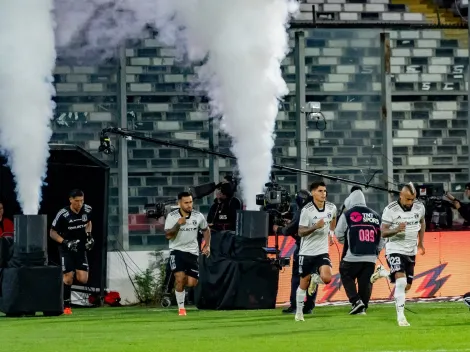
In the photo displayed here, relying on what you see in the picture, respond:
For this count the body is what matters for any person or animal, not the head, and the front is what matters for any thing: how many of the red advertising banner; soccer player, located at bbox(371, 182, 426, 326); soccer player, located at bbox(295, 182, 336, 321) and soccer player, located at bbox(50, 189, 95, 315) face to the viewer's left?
0

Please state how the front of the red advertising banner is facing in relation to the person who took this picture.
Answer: facing the viewer

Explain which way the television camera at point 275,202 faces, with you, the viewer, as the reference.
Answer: facing to the left of the viewer

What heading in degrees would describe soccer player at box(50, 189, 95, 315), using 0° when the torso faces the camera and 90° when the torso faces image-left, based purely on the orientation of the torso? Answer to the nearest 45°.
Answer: approximately 315°

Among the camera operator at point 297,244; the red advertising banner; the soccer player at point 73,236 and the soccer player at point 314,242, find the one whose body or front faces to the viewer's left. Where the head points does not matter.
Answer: the camera operator

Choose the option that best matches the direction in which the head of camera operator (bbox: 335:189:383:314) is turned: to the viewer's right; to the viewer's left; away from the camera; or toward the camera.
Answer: away from the camera

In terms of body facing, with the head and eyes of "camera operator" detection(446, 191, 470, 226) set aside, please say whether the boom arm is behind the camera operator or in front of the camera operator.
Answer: in front

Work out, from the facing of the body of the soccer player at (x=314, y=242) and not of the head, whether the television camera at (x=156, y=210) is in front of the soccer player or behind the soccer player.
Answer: behind

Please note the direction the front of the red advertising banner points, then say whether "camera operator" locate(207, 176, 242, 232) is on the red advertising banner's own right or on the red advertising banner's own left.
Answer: on the red advertising banner's own right

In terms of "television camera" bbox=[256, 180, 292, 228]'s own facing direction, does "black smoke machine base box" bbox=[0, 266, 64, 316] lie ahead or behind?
ahead

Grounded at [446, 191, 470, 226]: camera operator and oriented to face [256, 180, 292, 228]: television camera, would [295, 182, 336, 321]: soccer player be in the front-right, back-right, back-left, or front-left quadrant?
front-left
